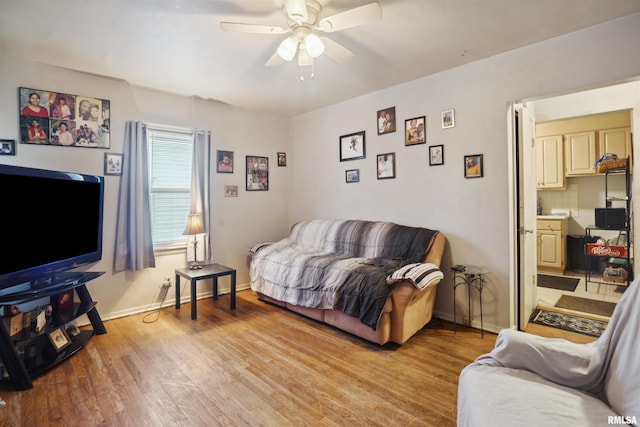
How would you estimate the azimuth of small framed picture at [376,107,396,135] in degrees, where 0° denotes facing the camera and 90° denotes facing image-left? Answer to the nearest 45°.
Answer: approximately 45°

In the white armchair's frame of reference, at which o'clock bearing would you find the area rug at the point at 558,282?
The area rug is roughly at 3 o'clock from the white armchair.

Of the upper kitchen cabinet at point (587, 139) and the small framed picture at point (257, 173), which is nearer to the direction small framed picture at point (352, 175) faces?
the small framed picture

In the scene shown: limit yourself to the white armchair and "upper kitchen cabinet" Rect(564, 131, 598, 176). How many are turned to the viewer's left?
1

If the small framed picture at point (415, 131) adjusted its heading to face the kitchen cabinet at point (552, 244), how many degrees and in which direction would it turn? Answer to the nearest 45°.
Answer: approximately 180°

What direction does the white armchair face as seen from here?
to the viewer's left

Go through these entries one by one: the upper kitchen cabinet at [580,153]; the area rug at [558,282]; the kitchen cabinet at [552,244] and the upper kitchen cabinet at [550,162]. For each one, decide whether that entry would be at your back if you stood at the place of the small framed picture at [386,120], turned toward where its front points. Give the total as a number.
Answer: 4

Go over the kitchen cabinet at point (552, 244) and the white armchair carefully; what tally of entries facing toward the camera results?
1

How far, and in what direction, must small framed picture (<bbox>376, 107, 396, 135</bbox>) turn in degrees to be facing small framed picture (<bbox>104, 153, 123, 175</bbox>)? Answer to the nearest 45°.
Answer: approximately 45° to its right

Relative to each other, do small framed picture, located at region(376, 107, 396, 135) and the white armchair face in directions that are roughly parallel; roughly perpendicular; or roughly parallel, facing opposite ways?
roughly perpendicular

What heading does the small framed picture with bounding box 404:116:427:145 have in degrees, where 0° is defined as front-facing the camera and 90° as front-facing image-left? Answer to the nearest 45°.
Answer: approximately 45°
